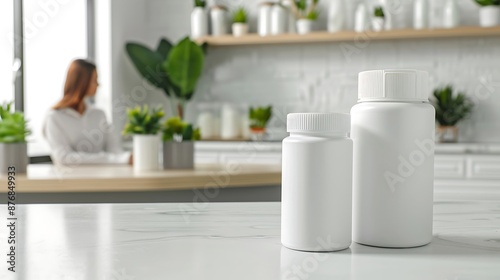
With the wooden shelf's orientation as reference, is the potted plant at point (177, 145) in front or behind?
in front

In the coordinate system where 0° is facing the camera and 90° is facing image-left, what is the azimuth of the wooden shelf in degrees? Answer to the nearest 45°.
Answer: approximately 0°

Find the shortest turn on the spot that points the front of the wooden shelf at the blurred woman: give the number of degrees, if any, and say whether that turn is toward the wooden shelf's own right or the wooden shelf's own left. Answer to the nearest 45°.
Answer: approximately 45° to the wooden shelf's own right

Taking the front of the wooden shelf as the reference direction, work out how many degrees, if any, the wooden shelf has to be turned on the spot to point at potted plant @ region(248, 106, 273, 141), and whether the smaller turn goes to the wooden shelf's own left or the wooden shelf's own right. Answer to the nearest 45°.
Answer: approximately 90° to the wooden shelf's own right

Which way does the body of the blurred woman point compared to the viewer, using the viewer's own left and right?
facing the viewer and to the right of the viewer

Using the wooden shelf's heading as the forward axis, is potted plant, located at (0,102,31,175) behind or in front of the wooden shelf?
in front

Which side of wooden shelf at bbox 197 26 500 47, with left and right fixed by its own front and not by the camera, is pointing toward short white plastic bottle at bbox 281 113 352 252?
front

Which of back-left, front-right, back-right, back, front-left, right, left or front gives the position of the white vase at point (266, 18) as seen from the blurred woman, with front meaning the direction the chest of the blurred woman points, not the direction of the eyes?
left

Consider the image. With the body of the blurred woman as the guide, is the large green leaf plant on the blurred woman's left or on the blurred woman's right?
on the blurred woman's left

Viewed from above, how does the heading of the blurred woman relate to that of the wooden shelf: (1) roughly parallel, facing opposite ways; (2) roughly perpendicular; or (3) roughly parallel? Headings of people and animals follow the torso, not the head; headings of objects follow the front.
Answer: roughly perpendicular

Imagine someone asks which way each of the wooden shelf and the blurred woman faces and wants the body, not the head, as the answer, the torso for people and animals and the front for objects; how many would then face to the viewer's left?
0

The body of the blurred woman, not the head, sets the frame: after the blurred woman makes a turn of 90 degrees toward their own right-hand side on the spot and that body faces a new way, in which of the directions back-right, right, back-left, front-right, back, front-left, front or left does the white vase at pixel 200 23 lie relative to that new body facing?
back
